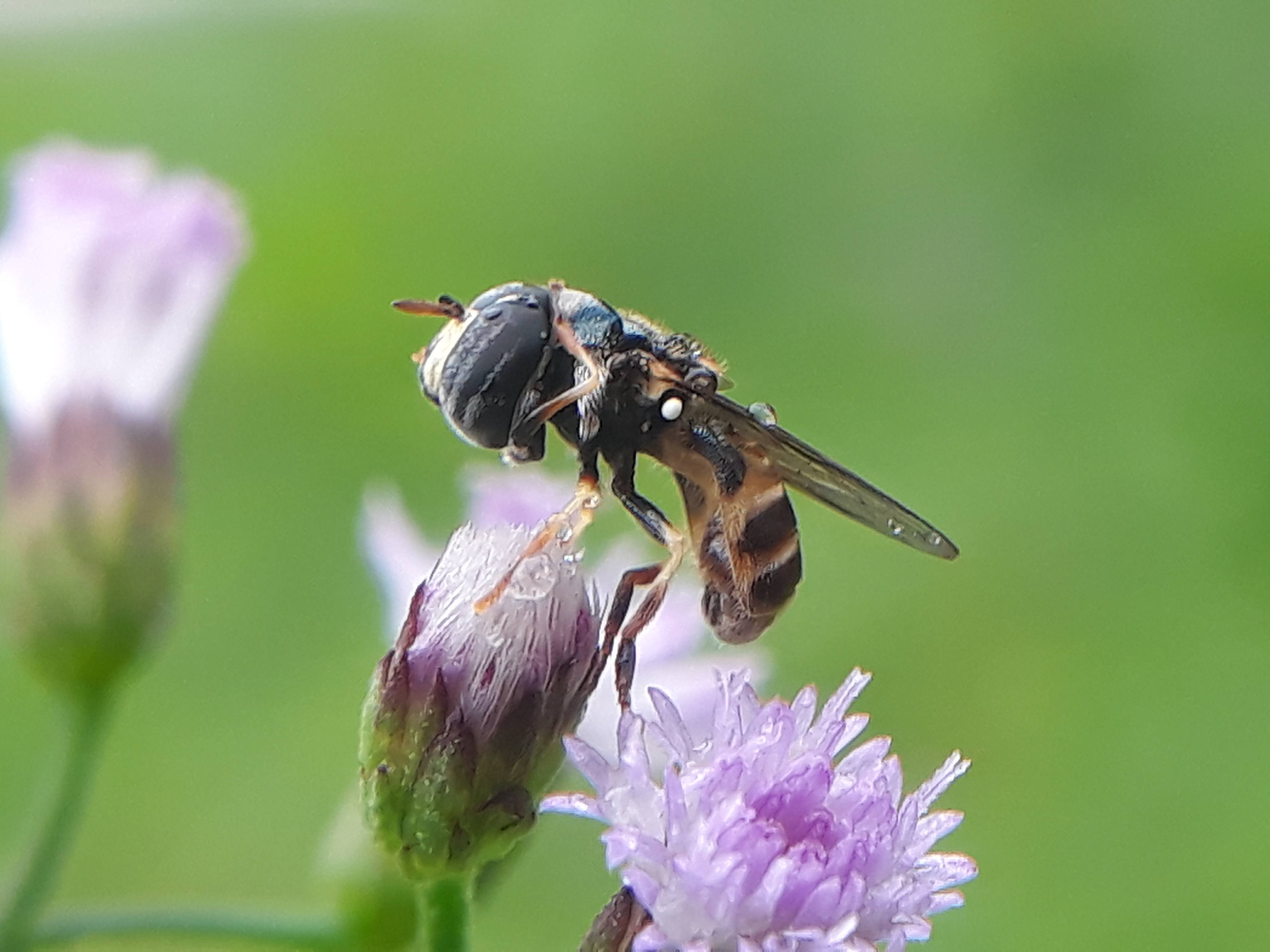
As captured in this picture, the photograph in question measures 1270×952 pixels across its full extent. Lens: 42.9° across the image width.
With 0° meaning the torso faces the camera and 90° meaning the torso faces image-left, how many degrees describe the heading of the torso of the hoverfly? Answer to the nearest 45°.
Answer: approximately 90°

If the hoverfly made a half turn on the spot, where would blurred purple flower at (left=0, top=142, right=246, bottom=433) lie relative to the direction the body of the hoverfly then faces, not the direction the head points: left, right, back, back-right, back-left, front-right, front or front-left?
back-left
